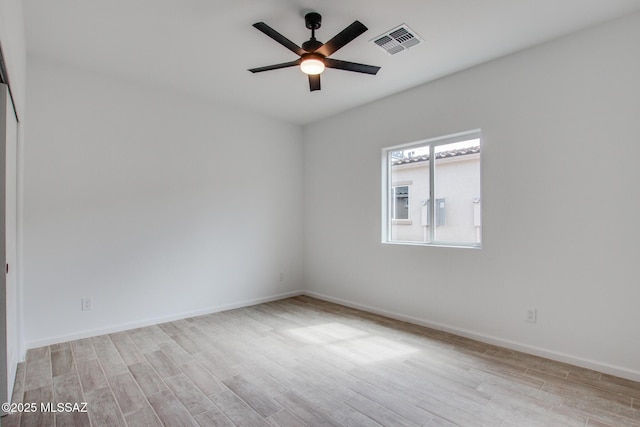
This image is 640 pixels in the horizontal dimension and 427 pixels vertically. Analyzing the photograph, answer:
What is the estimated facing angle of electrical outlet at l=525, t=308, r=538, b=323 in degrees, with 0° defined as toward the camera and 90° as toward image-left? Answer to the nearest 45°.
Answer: approximately 45°
